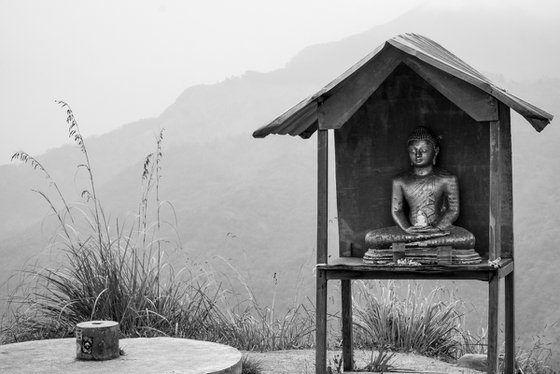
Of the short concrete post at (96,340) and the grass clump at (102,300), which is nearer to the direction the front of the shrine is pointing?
the short concrete post

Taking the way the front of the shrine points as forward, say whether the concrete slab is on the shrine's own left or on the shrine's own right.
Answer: on the shrine's own right

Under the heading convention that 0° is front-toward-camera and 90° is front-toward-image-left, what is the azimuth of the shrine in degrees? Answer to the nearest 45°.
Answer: approximately 0°

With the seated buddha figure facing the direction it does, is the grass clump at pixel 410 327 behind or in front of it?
behind

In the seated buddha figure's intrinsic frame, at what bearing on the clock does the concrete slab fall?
The concrete slab is roughly at 2 o'clock from the seated buddha figure.

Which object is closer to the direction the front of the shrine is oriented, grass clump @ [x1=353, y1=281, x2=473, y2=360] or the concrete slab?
the concrete slab

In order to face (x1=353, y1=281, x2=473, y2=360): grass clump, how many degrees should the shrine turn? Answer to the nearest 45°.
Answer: approximately 180°
